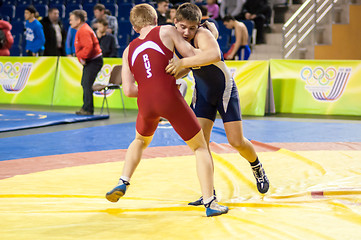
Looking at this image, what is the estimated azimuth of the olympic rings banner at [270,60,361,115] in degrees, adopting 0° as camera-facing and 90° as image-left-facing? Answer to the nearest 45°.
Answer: approximately 0°

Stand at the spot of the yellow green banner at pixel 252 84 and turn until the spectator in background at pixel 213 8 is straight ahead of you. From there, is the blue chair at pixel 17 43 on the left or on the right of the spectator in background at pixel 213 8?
left

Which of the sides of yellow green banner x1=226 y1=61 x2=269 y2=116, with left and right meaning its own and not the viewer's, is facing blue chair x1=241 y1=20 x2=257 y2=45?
back

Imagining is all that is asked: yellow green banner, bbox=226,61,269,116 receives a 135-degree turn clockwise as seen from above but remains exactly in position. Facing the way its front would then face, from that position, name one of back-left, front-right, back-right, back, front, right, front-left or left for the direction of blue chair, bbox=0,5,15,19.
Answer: front

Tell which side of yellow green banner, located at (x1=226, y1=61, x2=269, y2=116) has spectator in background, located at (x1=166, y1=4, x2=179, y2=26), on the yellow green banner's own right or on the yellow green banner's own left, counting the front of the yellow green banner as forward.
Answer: on the yellow green banner's own right

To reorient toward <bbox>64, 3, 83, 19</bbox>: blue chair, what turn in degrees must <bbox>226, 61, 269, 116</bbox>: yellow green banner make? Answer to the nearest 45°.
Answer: approximately 135° to its right
